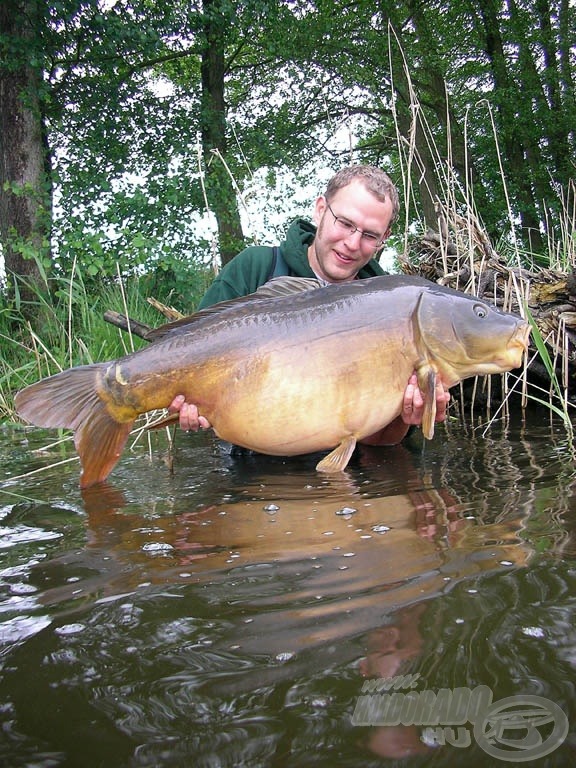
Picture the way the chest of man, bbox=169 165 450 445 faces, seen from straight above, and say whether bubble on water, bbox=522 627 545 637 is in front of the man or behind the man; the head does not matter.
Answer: in front

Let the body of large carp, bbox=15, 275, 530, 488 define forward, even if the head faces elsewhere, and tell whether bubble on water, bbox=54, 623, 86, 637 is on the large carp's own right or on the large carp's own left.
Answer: on the large carp's own right

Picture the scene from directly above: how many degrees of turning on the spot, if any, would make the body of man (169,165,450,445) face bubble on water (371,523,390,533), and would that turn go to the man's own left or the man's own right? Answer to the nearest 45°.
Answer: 0° — they already face it

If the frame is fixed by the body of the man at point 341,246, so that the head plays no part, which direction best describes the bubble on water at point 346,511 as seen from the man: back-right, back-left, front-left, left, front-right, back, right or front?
front

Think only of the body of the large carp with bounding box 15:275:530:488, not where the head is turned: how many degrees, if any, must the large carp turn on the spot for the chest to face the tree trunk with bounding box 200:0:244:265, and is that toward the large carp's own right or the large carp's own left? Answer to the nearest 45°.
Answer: approximately 90° to the large carp's own left

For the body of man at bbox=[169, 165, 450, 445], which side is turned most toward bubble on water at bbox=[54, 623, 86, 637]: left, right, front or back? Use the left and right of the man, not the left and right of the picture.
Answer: front

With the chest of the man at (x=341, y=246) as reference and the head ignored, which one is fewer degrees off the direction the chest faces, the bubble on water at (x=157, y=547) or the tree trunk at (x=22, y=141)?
the bubble on water

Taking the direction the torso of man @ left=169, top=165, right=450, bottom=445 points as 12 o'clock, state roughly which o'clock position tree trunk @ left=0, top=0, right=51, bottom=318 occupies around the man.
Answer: The tree trunk is roughly at 5 o'clock from the man.

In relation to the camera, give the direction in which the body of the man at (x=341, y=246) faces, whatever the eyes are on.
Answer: toward the camera

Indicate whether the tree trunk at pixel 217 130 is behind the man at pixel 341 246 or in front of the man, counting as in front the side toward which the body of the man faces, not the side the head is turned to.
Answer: behind

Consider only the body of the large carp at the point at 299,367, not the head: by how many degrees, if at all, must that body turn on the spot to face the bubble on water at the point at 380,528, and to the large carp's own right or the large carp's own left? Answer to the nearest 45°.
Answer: approximately 90° to the large carp's own right

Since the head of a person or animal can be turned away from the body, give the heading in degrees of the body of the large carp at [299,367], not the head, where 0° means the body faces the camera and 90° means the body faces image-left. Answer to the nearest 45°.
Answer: approximately 270°
